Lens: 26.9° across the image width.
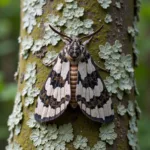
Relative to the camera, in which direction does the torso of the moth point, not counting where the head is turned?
away from the camera
